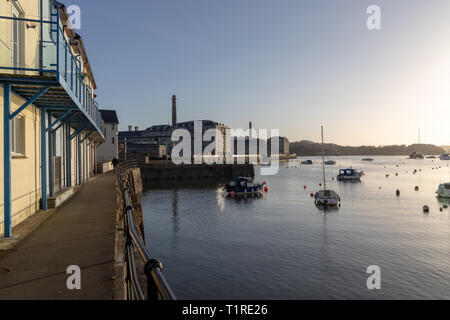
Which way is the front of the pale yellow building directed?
to the viewer's right
